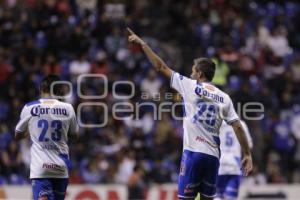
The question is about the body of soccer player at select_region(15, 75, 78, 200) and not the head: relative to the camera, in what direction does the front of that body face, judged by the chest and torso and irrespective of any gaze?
away from the camera

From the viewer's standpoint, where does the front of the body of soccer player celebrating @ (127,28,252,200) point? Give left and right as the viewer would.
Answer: facing away from the viewer and to the left of the viewer

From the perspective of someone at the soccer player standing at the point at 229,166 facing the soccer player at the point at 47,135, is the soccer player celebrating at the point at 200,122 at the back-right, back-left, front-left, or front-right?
front-left

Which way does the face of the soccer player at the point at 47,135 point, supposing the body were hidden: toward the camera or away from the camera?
away from the camera

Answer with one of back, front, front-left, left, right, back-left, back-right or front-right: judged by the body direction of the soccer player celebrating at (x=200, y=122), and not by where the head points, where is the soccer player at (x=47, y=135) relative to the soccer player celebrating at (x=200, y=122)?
front-left

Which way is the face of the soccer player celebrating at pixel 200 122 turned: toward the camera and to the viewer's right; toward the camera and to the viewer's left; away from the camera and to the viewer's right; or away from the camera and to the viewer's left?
away from the camera and to the viewer's left

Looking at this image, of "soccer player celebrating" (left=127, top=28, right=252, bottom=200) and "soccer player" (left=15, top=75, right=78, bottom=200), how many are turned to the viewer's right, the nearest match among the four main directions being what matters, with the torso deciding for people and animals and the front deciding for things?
0

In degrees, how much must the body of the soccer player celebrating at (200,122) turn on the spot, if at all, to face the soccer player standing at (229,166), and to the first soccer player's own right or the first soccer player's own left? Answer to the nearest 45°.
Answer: approximately 45° to the first soccer player's own right

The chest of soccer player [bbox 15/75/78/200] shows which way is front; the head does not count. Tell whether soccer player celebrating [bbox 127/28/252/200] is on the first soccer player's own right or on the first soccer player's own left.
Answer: on the first soccer player's own right

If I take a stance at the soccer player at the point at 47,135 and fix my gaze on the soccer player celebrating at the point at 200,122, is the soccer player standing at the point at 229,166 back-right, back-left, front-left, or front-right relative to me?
front-left

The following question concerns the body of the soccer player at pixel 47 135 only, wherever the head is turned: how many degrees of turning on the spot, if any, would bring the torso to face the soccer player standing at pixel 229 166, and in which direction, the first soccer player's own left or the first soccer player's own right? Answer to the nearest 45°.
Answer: approximately 45° to the first soccer player's own right
